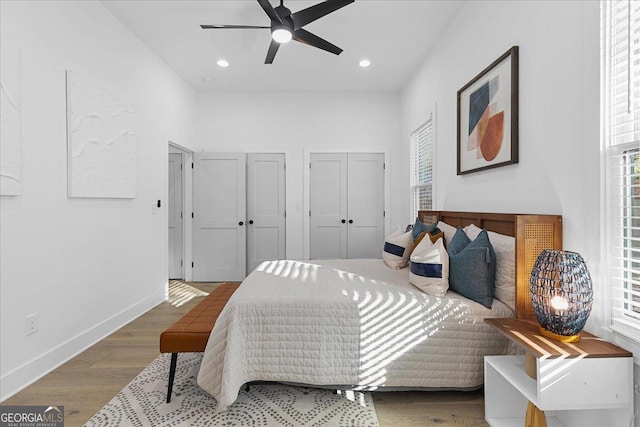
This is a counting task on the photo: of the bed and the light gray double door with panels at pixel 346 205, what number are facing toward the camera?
1

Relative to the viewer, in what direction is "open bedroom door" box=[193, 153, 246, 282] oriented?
toward the camera

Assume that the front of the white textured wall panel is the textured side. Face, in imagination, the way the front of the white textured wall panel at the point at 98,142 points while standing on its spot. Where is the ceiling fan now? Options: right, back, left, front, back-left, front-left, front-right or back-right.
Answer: front

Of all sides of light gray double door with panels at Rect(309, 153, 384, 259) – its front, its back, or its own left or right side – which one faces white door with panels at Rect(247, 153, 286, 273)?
right

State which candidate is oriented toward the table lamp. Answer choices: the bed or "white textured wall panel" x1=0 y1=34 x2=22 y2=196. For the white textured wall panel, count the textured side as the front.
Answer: the white textured wall panel

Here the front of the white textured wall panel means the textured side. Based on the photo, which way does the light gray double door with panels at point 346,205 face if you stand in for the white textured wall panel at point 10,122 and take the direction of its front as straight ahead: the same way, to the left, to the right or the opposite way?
to the right

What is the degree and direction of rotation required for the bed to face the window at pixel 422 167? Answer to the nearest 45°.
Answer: approximately 90° to its right

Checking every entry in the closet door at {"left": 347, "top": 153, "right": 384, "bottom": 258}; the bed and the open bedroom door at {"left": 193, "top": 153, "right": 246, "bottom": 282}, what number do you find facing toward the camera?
2

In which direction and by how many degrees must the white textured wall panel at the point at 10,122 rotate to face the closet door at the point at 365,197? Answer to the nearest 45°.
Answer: approximately 45° to its left

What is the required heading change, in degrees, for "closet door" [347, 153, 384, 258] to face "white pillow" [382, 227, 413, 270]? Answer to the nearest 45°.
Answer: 0° — it already faces it

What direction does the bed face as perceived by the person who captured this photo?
facing to the left of the viewer

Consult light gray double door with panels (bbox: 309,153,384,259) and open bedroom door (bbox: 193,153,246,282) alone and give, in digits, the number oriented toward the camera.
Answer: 2

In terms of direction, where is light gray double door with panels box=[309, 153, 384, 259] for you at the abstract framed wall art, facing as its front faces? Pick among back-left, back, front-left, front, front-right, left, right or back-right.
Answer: right

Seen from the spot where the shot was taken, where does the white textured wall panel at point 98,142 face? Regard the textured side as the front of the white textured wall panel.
facing the viewer and to the right of the viewer

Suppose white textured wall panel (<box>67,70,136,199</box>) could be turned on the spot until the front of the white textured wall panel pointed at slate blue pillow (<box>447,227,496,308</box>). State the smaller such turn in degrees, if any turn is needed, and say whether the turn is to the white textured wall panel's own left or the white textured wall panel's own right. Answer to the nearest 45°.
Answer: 0° — it already faces it

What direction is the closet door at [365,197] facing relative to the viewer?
toward the camera

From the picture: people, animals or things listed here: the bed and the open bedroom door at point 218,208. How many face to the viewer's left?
1

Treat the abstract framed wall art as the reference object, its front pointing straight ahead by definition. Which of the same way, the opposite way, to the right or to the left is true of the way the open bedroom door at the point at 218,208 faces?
to the left
